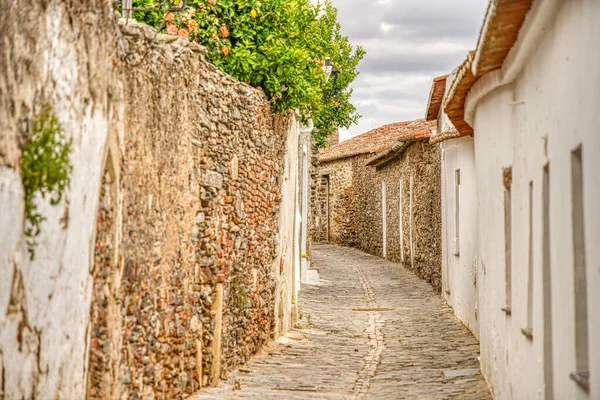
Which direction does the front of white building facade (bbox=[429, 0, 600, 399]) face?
to the viewer's left

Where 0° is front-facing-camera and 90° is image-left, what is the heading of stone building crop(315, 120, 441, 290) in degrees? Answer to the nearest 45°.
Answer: approximately 45°

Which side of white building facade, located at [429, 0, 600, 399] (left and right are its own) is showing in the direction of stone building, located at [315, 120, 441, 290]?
right

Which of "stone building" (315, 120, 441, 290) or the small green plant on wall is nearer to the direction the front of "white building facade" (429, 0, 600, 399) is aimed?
the small green plant on wall

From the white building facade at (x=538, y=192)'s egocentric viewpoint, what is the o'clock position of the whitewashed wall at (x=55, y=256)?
The whitewashed wall is roughly at 11 o'clock from the white building facade.

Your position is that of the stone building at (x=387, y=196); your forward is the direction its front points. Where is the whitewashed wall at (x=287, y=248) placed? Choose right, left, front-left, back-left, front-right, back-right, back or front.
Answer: front-left

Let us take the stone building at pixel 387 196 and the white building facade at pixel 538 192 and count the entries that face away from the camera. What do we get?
0

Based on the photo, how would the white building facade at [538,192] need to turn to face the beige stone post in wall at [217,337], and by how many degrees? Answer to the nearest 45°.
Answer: approximately 45° to its right

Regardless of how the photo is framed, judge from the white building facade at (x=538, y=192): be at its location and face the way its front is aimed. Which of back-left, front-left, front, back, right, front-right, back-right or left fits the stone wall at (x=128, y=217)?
front

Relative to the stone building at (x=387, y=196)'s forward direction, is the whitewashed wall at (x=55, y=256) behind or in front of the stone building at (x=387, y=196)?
in front

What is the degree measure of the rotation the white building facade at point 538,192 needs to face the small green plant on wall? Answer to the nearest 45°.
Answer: approximately 45° to its left

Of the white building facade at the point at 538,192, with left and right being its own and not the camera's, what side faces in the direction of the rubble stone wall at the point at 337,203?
right

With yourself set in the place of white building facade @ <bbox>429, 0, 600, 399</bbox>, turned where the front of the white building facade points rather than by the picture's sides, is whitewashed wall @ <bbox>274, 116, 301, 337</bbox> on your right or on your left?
on your right

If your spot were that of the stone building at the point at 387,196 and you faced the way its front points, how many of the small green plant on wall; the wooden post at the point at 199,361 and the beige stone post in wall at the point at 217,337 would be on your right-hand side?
0

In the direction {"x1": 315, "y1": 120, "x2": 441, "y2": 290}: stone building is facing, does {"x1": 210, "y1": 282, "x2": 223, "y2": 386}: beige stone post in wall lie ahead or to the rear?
ahead
